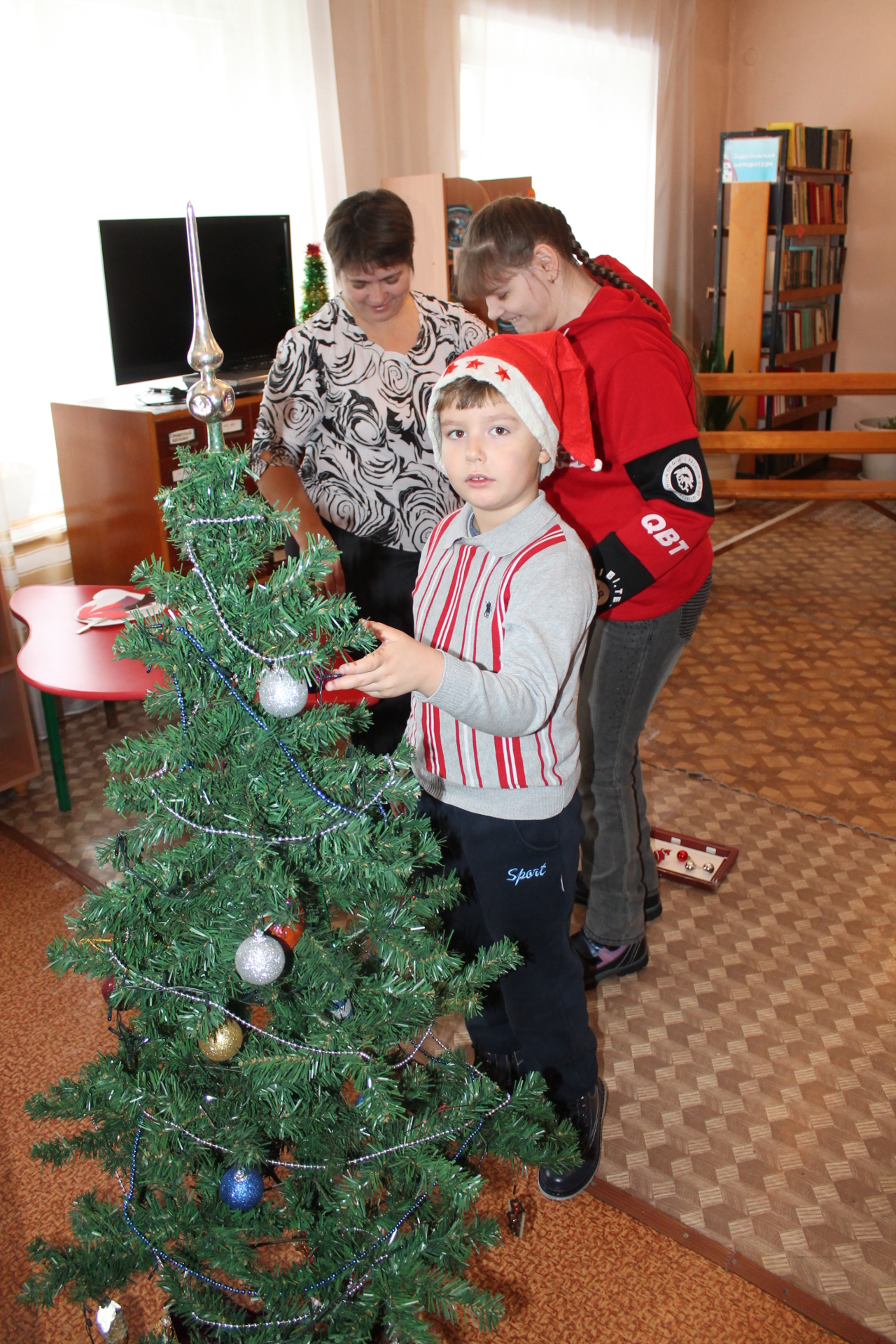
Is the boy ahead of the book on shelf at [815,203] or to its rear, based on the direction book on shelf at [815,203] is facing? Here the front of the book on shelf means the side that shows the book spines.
ahead

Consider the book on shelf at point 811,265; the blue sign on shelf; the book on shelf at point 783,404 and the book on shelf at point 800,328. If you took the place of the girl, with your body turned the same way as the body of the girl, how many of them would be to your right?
4

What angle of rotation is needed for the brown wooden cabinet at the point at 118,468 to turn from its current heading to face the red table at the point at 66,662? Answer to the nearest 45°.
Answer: approximately 45° to its right

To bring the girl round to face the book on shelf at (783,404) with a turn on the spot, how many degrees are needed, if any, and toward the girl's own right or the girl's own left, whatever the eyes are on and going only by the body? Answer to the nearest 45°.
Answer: approximately 90° to the girl's own right
